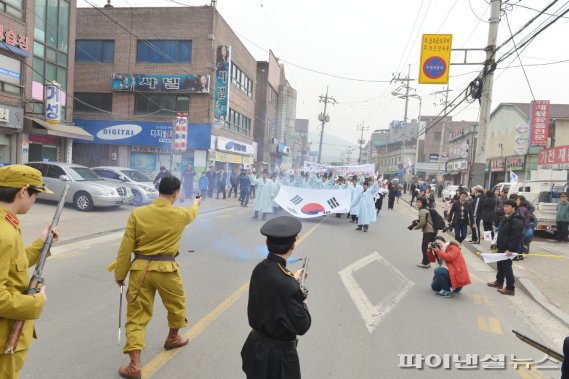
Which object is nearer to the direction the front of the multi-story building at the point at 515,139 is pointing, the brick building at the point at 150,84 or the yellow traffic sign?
the brick building

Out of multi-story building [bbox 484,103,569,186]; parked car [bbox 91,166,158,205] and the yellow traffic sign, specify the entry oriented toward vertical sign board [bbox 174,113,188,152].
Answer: the multi-story building

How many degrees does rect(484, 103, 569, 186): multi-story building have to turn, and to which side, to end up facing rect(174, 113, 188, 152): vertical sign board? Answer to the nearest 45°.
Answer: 0° — it already faces it

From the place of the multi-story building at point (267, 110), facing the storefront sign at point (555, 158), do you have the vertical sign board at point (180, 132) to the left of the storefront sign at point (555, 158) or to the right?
right

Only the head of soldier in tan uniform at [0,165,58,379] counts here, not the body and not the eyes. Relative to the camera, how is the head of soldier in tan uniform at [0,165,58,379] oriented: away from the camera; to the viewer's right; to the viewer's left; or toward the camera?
to the viewer's right

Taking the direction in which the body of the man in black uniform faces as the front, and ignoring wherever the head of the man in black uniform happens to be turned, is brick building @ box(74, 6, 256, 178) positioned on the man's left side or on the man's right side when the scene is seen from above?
on the man's left side

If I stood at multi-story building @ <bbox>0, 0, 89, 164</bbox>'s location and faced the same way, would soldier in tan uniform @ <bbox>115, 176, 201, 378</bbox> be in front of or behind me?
in front

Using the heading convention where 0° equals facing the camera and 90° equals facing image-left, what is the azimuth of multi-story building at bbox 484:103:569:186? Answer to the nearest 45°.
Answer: approximately 45°

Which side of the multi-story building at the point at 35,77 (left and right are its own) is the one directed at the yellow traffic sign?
front

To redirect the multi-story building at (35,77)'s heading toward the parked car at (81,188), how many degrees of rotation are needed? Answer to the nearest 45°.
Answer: approximately 45° to its right

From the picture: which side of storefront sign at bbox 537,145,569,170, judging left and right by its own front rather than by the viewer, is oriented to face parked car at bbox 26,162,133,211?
front

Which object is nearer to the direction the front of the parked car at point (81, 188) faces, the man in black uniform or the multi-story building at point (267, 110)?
the man in black uniform
